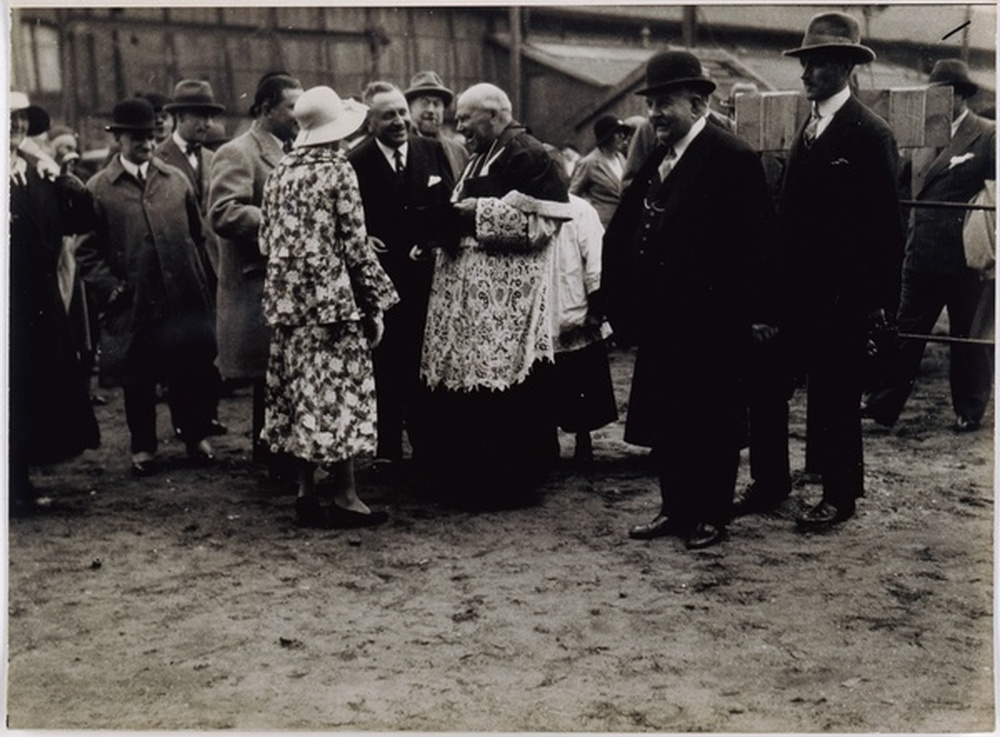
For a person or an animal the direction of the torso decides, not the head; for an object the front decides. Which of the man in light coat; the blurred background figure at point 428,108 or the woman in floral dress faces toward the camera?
the blurred background figure

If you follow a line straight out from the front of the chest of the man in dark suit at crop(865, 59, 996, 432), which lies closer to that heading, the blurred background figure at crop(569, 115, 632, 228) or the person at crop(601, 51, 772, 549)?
the person

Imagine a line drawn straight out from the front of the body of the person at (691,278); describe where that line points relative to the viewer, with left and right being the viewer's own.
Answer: facing the viewer and to the left of the viewer

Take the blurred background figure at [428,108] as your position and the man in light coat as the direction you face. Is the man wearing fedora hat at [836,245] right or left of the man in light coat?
left

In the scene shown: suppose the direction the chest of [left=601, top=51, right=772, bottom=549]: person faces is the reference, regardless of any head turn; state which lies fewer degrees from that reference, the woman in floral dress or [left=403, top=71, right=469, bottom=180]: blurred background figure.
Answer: the woman in floral dress

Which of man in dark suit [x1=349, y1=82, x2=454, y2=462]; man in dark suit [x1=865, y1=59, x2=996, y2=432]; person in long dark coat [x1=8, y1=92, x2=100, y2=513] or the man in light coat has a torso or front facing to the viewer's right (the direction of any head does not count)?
the man in light coat

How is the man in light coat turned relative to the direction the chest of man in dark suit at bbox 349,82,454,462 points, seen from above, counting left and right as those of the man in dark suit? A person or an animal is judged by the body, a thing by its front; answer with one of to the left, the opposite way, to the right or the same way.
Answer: to the left

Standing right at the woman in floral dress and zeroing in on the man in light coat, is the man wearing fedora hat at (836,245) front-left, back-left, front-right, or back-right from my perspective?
back-right

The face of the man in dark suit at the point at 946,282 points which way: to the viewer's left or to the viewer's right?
to the viewer's left

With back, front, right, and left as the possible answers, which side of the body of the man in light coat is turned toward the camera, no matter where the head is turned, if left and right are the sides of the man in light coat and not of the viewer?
right
